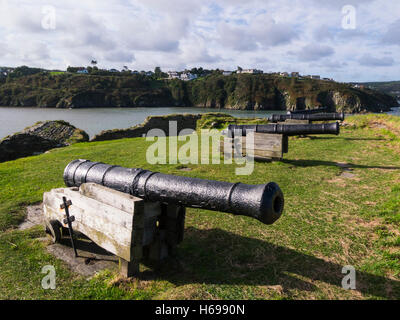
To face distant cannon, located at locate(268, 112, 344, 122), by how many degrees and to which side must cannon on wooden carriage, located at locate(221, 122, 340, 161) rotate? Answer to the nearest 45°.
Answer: approximately 90° to its left

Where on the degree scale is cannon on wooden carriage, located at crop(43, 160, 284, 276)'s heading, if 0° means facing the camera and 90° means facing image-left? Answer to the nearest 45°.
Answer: approximately 315°

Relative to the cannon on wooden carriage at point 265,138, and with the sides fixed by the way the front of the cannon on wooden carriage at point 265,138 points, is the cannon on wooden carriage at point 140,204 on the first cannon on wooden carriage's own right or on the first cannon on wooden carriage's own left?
on the first cannon on wooden carriage's own right

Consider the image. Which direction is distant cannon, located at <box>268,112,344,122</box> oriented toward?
to the viewer's right

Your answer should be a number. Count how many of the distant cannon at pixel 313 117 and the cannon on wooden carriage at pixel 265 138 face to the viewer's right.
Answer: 2

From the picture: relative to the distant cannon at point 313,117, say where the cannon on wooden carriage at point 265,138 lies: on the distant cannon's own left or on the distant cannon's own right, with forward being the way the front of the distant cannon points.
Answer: on the distant cannon's own right

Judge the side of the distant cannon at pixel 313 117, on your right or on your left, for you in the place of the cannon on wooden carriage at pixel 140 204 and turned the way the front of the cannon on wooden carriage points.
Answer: on your left

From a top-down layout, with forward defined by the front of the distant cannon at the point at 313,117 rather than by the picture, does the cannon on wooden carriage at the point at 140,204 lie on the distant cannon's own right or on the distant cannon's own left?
on the distant cannon's own right

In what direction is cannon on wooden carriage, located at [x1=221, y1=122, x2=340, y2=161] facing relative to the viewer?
to the viewer's right
